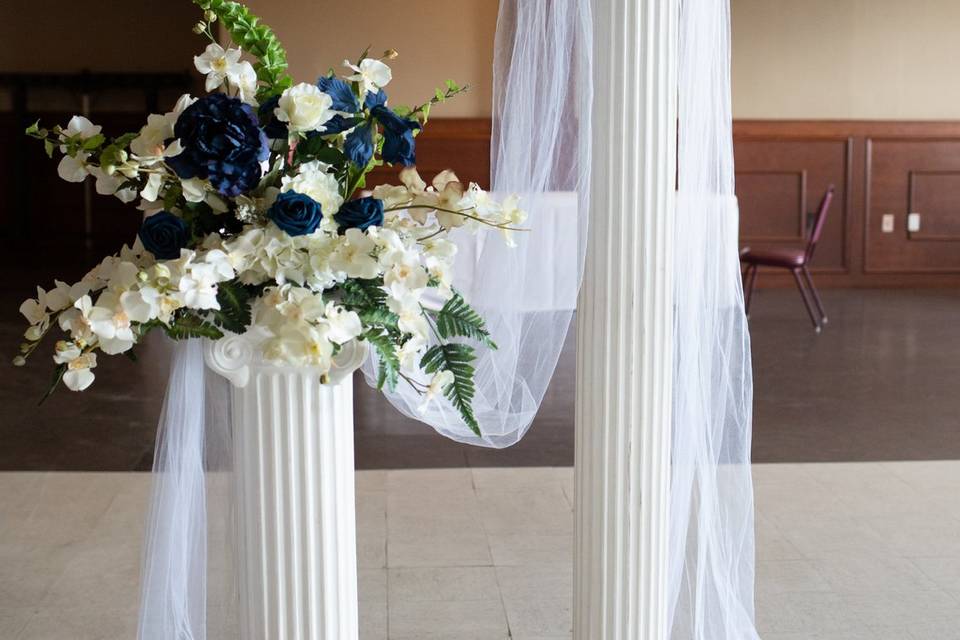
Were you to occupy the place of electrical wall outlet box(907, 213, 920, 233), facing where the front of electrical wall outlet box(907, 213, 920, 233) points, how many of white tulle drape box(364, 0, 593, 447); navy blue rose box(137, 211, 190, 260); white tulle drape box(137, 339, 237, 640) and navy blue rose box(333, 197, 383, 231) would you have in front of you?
4

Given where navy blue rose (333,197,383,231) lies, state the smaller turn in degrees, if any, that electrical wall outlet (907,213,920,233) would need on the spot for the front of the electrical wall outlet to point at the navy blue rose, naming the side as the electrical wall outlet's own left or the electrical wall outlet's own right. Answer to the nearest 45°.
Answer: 0° — it already faces it

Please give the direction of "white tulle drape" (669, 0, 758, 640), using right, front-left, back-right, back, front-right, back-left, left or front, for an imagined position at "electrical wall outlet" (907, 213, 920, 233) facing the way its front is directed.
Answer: front

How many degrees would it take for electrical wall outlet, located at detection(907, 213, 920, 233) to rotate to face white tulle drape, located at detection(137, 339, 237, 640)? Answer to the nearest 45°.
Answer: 0° — it already faces it

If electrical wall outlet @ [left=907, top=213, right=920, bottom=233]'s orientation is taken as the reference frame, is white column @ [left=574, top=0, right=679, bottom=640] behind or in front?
in front

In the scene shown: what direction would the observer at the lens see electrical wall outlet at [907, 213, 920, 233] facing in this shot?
facing the viewer

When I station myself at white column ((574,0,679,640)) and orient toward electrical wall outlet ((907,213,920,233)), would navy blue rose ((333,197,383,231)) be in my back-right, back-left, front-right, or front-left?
back-left

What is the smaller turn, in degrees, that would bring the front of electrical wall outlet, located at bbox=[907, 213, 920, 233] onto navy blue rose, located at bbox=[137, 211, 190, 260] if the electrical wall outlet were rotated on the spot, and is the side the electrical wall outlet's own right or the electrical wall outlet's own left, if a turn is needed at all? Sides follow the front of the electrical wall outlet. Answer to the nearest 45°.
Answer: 0° — it already faces it

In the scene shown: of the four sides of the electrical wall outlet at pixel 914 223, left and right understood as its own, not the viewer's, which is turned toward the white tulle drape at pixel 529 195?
front

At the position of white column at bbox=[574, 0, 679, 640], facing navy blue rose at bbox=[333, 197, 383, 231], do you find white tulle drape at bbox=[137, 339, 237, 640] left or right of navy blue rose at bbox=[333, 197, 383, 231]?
right

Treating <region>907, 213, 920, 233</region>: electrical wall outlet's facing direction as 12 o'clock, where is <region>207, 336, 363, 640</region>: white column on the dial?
The white column is roughly at 12 o'clock from the electrical wall outlet.

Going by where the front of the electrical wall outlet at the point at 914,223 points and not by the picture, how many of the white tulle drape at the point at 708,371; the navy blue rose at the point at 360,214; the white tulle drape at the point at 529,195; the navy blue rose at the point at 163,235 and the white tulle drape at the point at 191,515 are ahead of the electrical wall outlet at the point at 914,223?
5
